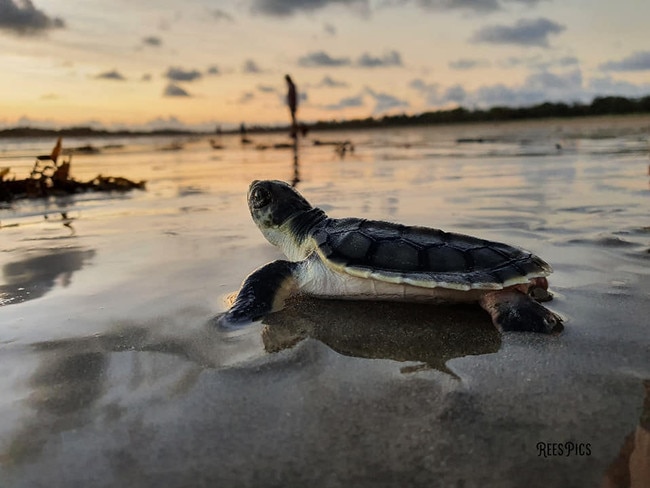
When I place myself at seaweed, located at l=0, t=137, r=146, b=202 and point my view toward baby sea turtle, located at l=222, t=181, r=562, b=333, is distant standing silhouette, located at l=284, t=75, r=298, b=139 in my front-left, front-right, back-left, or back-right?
back-left

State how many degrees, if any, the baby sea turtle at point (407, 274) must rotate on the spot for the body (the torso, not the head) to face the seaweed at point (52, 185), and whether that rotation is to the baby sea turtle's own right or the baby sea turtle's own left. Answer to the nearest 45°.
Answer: approximately 45° to the baby sea turtle's own right

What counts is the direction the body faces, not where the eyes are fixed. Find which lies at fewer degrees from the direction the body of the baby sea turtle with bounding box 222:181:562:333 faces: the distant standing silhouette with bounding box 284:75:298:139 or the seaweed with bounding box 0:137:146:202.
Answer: the seaweed

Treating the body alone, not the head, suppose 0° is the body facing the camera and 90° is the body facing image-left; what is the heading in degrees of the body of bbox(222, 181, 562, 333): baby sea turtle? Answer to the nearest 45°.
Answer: approximately 90°

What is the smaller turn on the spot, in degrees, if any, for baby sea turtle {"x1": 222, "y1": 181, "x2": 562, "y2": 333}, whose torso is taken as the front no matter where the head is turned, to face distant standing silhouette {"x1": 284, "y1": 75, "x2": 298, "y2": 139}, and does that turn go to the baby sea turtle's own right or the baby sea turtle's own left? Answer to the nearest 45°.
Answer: approximately 90° to the baby sea turtle's own right
